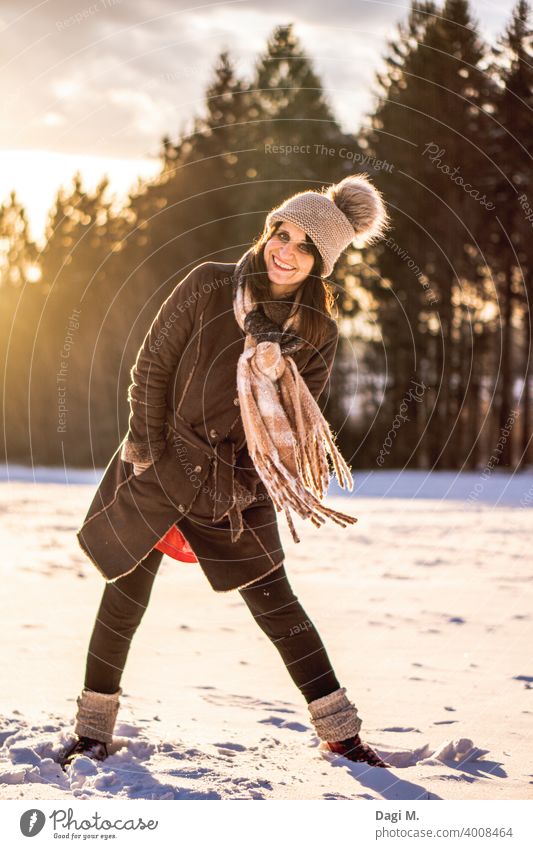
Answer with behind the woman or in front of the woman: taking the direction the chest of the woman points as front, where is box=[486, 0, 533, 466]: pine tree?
behind

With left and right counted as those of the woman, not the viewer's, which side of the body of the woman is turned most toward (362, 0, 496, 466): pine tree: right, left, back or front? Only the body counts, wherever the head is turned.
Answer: back

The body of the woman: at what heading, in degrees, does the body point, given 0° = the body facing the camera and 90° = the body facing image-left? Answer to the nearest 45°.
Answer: approximately 0°

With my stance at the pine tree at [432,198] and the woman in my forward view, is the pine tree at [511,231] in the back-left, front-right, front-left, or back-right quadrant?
back-left
